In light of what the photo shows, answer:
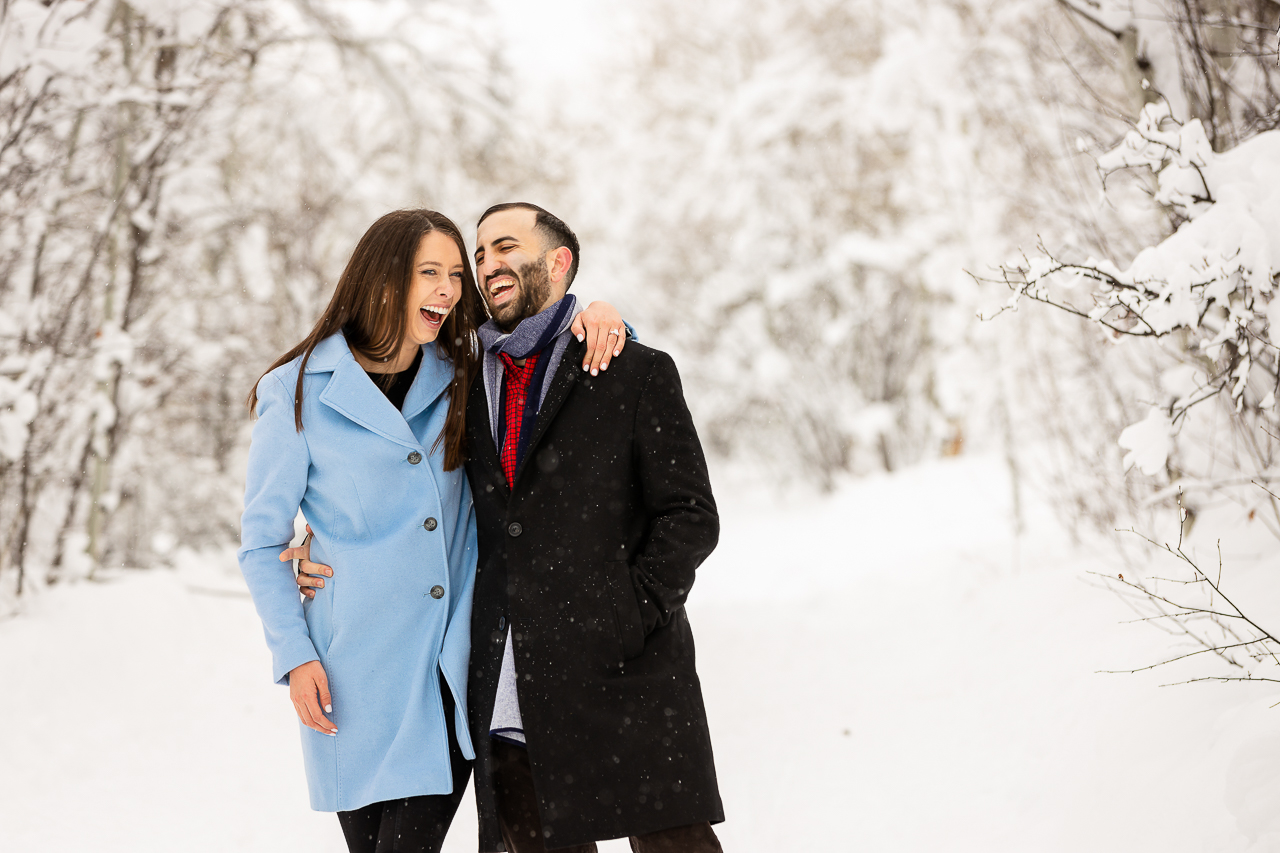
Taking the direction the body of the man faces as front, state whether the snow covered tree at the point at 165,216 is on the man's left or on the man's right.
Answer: on the man's right

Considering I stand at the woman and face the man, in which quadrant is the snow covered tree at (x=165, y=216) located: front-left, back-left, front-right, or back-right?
back-left

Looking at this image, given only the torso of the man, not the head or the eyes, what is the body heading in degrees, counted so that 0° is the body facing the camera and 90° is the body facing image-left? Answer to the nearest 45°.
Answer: approximately 45°

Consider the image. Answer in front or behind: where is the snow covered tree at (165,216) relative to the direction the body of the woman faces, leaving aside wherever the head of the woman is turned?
behind

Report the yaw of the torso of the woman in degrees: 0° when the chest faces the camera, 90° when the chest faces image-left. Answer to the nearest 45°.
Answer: approximately 315°

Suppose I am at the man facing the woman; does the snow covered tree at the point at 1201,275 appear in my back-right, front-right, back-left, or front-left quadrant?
back-right
